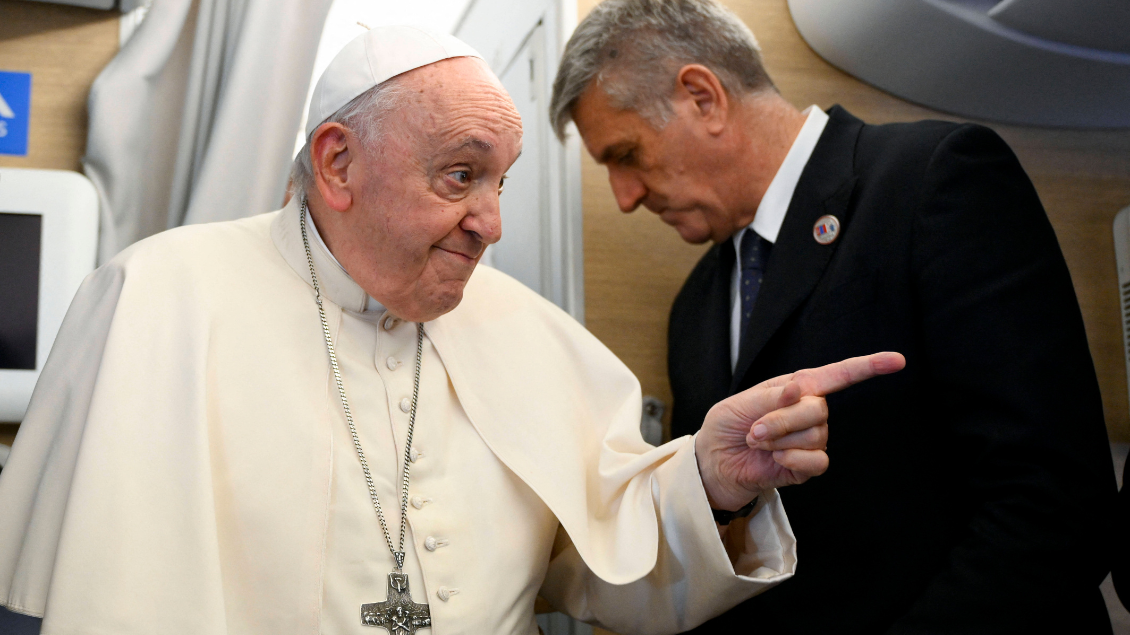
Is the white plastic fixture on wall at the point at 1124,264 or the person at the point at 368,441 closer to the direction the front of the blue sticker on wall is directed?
the person

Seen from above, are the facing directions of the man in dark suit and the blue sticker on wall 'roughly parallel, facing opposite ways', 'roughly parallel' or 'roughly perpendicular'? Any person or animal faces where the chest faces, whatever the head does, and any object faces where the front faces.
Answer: roughly perpendicular

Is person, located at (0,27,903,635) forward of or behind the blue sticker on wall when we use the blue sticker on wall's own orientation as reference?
forward

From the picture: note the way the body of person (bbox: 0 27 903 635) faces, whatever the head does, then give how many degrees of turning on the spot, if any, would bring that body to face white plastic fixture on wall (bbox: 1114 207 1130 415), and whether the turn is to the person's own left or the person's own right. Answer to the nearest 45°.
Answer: approximately 90° to the person's own left

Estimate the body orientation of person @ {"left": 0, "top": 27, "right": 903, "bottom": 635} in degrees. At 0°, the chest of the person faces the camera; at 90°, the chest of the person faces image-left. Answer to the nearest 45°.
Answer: approximately 315°

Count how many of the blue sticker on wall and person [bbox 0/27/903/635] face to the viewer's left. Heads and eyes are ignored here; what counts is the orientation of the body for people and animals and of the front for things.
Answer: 0

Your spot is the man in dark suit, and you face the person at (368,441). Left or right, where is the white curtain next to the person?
right

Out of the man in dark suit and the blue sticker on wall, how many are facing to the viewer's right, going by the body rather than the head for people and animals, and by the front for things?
0

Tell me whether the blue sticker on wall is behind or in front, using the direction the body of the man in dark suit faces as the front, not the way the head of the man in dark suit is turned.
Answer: in front

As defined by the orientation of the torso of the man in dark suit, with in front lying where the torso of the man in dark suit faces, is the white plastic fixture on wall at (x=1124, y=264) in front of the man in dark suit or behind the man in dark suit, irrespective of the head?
behind

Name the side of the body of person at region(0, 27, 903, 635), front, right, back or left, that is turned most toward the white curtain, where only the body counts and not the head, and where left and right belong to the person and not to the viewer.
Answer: back

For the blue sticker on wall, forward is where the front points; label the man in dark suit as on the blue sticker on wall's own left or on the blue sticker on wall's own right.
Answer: on the blue sticker on wall's own left

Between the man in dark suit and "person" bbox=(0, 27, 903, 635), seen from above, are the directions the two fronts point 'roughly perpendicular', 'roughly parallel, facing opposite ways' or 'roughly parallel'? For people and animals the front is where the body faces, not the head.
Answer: roughly perpendicular

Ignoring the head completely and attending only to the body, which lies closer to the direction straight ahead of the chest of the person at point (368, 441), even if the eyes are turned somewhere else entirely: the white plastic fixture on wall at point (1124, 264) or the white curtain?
the white plastic fixture on wall
